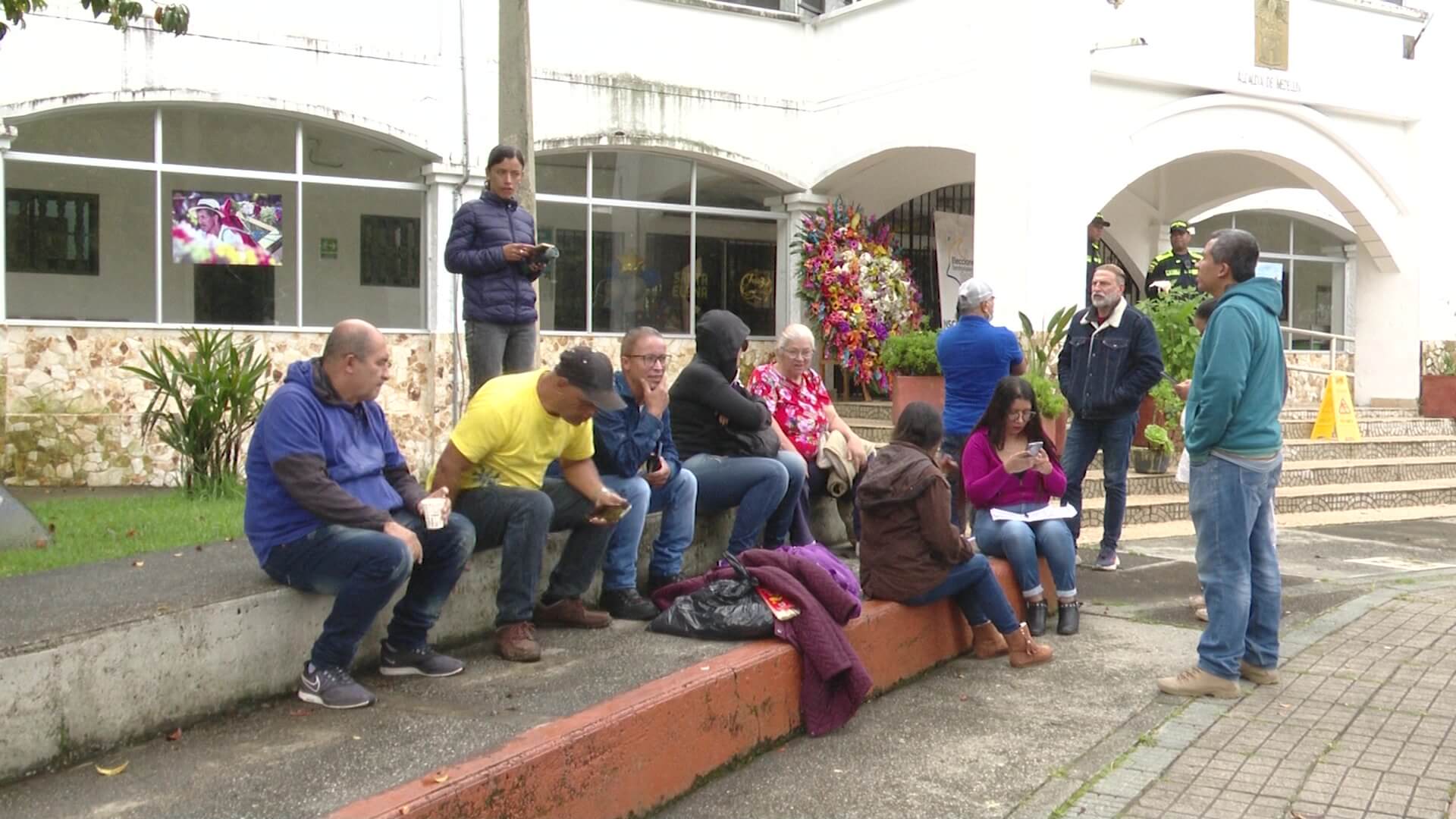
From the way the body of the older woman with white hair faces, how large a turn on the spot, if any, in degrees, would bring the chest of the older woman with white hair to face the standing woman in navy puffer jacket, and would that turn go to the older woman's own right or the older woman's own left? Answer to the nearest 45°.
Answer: approximately 135° to the older woman's own right

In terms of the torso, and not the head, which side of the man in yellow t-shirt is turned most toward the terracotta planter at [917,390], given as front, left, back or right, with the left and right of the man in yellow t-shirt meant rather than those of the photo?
left

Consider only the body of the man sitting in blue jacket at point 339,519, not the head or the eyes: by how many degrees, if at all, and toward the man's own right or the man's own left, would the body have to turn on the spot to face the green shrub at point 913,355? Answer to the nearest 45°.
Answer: approximately 90° to the man's own left

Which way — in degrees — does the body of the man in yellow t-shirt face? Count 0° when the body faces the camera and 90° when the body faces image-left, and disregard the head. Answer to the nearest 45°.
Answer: approximately 315°

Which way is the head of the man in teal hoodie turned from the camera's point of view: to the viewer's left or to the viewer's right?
to the viewer's left

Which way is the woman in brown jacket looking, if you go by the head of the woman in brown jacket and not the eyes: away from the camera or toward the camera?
away from the camera

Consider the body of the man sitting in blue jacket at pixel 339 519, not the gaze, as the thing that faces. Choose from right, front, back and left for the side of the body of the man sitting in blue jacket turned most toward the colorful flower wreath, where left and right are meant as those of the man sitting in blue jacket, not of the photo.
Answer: left

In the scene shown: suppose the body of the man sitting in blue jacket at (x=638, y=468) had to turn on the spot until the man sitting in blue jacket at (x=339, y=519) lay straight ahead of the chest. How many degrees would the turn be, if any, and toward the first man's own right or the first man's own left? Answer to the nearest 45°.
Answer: approximately 90° to the first man's own right

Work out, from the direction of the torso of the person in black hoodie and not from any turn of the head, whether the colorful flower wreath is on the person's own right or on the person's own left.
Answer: on the person's own left

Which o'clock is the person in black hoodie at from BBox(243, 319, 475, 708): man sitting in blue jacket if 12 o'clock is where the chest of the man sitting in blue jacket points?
The person in black hoodie is roughly at 9 o'clock from the man sitting in blue jacket.

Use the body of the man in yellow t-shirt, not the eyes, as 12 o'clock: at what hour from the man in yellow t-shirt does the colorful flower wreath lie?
The colorful flower wreath is roughly at 8 o'clock from the man in yellow t-shirt.
